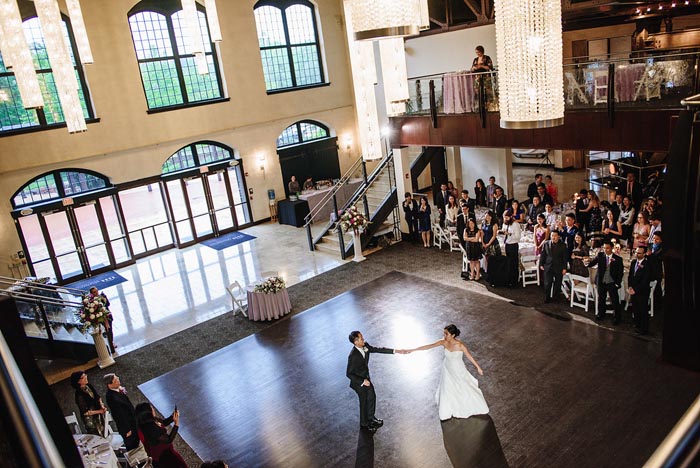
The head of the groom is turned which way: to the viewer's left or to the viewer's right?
to the viewer's right

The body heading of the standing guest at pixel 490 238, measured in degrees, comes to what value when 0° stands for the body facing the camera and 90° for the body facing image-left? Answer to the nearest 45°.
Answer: approximately 45°

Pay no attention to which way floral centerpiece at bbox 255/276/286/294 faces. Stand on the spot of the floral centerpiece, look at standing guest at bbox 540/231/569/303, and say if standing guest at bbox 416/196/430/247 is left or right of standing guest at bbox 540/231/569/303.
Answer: left

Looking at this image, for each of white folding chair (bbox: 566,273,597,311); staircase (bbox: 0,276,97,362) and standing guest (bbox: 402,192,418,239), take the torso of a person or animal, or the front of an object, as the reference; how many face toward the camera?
1

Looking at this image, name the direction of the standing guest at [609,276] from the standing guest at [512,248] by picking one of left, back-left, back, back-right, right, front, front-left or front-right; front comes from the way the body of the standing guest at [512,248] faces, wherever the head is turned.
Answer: left

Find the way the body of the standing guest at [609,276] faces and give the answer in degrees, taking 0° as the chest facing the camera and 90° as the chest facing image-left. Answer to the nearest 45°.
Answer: approximately 45°

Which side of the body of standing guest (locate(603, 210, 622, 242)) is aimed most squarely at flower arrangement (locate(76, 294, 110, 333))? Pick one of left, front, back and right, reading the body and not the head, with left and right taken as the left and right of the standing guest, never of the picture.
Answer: front

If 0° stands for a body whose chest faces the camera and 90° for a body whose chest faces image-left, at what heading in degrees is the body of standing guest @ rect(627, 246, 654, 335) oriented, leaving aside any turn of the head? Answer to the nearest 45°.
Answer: approximately 45°
